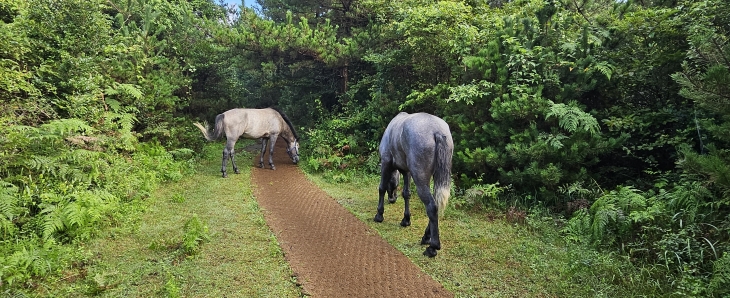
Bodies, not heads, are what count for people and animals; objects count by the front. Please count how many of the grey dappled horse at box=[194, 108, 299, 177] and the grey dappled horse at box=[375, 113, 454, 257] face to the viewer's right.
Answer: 1

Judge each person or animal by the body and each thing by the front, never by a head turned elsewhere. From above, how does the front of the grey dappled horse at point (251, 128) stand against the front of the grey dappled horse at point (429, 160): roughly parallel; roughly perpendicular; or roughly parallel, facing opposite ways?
roughly perpendicular

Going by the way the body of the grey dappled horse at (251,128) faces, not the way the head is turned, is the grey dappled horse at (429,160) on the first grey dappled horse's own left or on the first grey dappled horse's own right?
on the first grey dappled horse's own right

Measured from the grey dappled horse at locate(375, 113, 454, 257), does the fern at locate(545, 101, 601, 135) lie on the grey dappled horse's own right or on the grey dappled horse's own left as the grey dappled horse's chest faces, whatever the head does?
on the grey dappled horse's own right

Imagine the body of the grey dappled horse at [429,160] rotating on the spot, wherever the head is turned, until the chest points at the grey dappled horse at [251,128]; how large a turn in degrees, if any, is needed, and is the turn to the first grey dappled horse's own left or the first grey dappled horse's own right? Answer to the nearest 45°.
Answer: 0° — it already faces it

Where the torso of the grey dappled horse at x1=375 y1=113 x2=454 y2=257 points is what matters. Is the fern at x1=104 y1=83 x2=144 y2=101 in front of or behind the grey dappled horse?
in front

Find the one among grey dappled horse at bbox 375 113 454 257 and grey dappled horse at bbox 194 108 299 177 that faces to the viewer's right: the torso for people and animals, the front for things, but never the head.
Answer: grey dappled horse at bbox 194 108 299 177

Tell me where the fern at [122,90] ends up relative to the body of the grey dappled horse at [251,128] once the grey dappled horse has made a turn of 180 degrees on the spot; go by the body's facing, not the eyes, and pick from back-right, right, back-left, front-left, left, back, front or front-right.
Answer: front-left

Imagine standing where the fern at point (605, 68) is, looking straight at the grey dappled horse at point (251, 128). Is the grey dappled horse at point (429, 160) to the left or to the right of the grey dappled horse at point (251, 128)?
left

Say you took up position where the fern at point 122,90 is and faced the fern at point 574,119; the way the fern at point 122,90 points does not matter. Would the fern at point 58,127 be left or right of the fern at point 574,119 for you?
right

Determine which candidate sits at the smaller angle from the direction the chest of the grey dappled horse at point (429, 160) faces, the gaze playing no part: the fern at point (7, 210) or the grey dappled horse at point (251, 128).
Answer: the grey dappled horse

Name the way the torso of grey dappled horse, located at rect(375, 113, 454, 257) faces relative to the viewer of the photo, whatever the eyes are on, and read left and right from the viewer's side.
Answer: facing away from the viewer and to the left of the viewer

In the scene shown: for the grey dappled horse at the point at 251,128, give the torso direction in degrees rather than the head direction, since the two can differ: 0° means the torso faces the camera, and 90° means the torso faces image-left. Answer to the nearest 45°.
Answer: approximately 270°

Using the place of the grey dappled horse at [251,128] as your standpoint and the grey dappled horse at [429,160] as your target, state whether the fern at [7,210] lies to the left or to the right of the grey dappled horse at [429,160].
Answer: right

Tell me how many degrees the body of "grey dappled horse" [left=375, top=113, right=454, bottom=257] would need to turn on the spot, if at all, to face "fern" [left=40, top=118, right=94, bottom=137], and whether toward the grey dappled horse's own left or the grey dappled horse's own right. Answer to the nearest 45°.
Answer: approximately 45° to the grey dappled horse's own left
